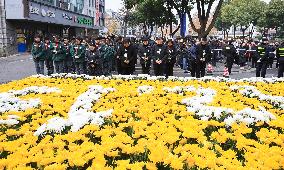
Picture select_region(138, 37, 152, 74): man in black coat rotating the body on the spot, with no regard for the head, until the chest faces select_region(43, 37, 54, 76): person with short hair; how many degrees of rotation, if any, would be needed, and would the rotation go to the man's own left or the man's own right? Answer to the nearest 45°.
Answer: approximately 135° to the man's own right

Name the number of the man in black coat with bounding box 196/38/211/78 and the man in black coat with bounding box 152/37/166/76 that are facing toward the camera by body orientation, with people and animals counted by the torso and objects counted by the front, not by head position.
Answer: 2

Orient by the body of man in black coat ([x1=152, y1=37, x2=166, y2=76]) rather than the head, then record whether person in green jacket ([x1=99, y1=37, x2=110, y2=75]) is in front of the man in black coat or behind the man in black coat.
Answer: behind

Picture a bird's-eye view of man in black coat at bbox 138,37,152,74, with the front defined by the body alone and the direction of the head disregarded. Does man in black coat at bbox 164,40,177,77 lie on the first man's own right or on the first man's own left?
on the first man's own left

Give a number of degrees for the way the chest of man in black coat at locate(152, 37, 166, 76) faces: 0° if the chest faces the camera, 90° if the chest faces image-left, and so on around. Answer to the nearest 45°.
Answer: approximately 0°

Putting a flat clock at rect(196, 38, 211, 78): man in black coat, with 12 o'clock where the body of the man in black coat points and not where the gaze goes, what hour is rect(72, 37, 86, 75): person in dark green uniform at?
The person in dark green uniform is roughly at 3 o'clock from the man in black coat.

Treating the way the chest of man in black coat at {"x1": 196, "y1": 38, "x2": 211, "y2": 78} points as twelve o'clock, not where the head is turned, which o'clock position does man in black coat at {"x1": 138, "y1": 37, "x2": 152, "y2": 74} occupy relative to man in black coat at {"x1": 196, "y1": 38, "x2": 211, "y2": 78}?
man in black coat at {"x1": 138, "y1": 37, "x2": 152, "y2": 74} is roughly at 2 o'clock from man in black coat at {"x1": 196, "y1": 38, "x2": 211, "y2": 78}.

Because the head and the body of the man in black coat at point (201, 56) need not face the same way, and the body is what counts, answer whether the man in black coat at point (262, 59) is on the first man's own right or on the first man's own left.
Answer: on the first man's own left

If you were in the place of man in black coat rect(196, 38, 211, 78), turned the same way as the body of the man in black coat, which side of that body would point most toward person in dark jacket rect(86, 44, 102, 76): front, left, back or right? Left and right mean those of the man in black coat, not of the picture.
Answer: right
